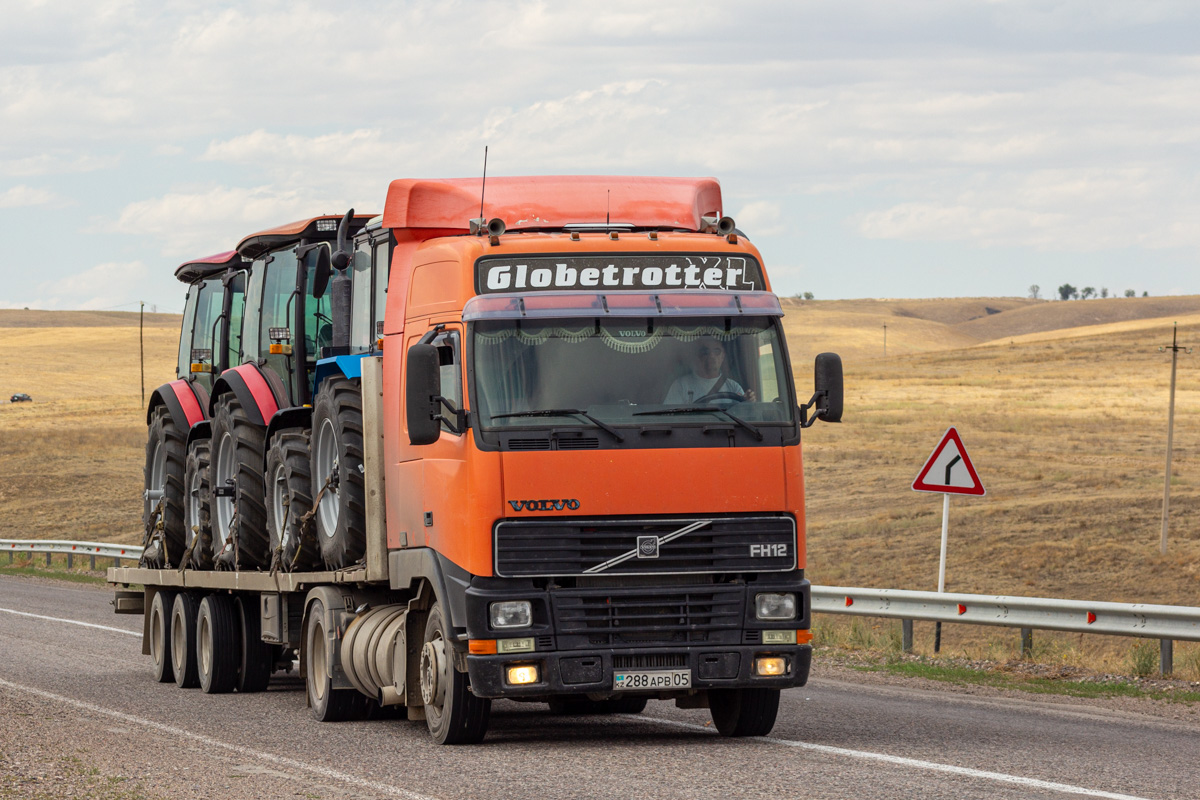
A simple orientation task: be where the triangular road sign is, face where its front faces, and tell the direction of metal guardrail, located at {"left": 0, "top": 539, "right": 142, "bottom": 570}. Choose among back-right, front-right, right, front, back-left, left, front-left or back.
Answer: back-right

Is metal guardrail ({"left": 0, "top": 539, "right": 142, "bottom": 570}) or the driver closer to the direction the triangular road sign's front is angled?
the driver

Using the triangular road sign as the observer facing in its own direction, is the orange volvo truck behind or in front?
in front

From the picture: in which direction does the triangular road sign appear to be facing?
toward the camera

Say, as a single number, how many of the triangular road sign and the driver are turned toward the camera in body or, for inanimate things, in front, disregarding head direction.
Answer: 2

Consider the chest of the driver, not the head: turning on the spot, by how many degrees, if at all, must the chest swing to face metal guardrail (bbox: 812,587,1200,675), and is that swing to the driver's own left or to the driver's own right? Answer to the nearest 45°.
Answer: approximately 135° to the driver's own left

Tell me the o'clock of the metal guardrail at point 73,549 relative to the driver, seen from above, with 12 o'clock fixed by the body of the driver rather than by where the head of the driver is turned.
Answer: The metal guardrail is roughly at 5 o'clock from the driver.

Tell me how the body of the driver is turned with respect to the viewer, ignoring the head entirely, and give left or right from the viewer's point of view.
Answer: facing the viewer
